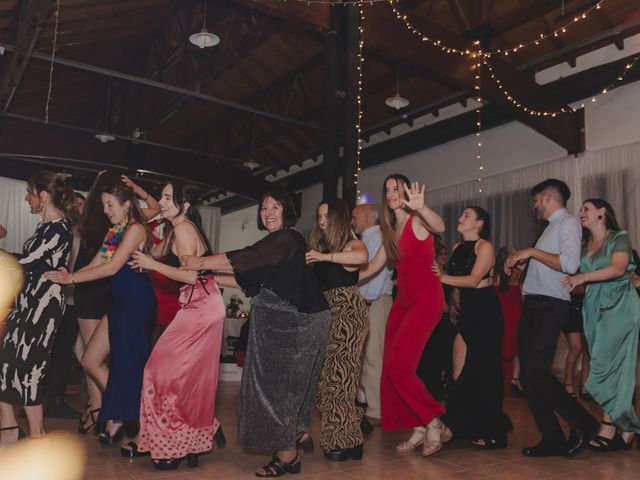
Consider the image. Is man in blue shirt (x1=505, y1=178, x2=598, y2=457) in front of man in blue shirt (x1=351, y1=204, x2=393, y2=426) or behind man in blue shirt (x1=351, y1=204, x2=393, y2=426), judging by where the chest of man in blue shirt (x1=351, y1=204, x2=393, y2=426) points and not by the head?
behind

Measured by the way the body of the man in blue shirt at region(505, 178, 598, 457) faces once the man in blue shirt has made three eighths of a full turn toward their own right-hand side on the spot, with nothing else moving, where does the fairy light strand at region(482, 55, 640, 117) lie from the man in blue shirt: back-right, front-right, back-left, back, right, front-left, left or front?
front-left

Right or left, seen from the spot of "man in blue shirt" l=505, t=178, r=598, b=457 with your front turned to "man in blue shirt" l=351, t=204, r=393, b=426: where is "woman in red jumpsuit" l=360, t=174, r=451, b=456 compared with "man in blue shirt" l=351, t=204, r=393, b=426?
left

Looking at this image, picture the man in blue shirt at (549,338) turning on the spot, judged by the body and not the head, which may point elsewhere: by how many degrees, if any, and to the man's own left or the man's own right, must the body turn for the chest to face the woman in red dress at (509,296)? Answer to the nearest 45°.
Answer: approximately 90° to the man's own right

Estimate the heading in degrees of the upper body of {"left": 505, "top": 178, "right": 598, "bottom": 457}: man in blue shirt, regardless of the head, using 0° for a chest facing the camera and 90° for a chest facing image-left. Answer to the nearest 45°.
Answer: approximately 90°

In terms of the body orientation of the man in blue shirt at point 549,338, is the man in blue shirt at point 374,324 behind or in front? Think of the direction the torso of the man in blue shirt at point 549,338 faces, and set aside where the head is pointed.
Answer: in front

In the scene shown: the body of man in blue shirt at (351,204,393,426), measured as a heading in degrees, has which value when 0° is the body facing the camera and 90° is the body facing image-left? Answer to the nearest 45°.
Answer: approximately 90°
